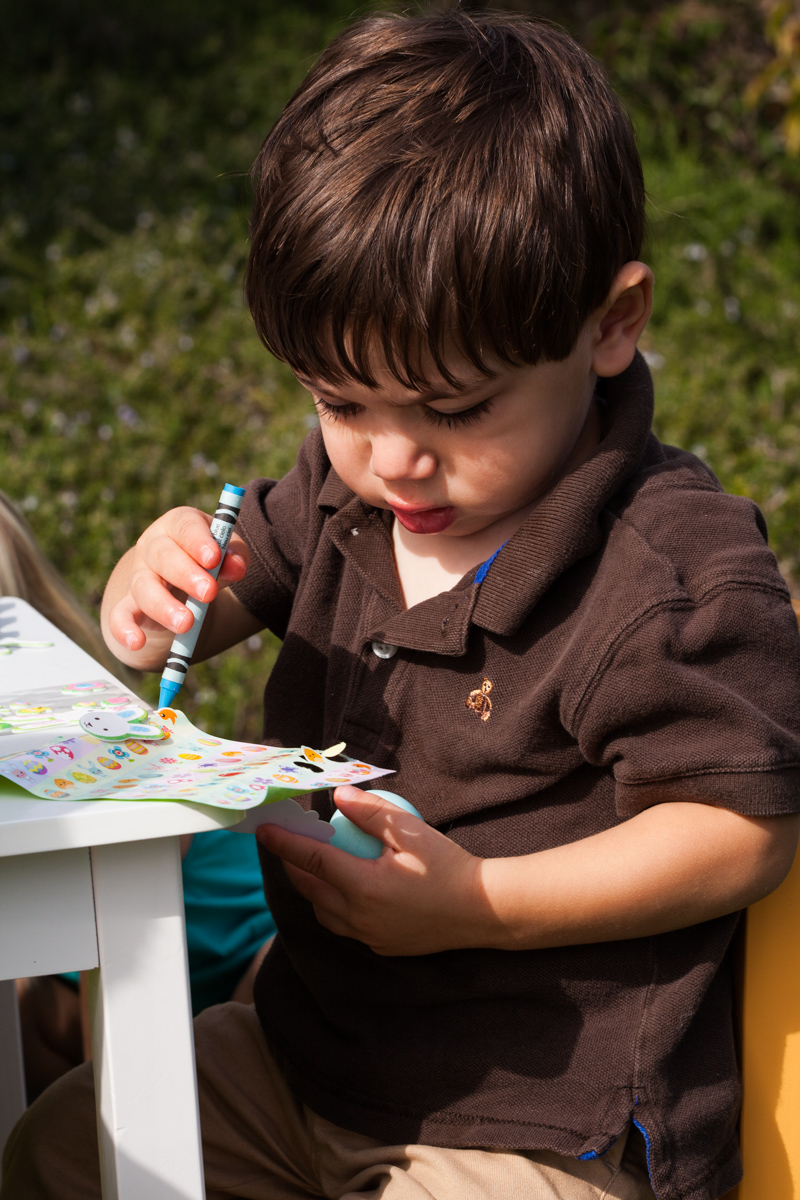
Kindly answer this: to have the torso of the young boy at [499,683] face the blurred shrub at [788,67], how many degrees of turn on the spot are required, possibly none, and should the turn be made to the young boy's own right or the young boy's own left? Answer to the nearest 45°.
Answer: approximately 135° to the young boy's own right

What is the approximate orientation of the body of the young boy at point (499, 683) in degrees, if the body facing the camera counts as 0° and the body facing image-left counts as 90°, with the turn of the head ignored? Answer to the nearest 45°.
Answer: approximately 45°

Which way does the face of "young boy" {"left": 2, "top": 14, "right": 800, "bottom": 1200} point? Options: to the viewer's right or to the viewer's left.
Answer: to the viewer's left
